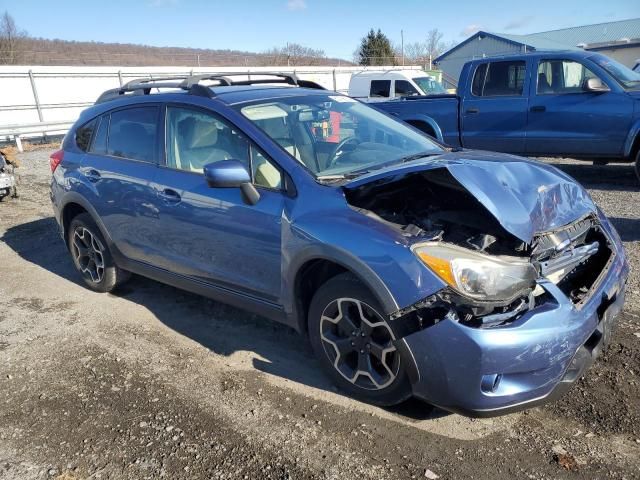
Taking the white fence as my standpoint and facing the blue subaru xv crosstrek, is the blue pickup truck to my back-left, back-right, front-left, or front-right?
front-left

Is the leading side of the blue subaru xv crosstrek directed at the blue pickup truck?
no

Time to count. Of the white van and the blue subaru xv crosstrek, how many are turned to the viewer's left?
0

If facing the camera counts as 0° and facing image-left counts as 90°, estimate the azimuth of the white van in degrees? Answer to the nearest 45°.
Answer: approximately 315°

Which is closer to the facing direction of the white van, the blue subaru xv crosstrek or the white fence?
the blue subaru xv crosstrek

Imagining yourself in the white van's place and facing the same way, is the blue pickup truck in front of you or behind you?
in front

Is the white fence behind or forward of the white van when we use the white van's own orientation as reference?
behind

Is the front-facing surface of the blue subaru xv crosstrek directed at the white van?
no

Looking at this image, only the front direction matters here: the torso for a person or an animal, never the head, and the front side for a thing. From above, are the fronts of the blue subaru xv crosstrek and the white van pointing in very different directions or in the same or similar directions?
same or similar directions

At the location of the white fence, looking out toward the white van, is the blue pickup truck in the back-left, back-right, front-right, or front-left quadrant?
front-right

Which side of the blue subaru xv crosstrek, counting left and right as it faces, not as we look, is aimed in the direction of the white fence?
back

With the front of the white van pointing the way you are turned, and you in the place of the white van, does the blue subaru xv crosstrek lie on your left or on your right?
on your right

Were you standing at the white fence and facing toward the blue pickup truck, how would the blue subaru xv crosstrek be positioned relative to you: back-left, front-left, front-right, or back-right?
front-right
